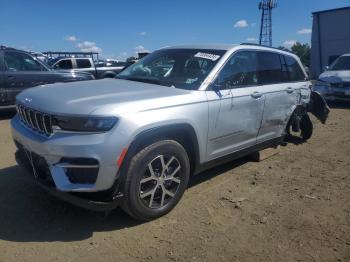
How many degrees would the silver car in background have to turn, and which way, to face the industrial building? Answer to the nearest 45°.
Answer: approximately 135° to its right

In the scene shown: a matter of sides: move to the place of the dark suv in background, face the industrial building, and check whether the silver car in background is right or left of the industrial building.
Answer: right

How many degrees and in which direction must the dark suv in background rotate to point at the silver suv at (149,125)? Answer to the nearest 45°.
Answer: approximately 90° to its right

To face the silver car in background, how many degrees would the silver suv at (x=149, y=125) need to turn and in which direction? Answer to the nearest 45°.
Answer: approximately 180°

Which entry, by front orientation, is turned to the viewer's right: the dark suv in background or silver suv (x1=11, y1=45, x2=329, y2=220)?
the dark suv in background

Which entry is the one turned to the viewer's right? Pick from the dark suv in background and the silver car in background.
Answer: the dark suv in background

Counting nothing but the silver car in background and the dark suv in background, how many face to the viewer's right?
1

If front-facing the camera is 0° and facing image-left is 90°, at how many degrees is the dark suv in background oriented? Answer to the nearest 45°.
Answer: approximately 270°

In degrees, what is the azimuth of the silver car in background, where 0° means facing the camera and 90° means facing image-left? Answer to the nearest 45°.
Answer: approximately 45°

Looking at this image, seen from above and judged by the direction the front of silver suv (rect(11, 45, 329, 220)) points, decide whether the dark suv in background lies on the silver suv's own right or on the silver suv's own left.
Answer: on the silver suv's own right

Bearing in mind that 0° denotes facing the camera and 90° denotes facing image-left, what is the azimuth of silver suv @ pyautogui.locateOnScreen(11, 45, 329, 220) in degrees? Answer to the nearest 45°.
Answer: approximately 45°

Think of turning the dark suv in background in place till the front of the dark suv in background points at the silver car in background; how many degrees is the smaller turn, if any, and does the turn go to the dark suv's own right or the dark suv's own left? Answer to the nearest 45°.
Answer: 0° — it already faces it
